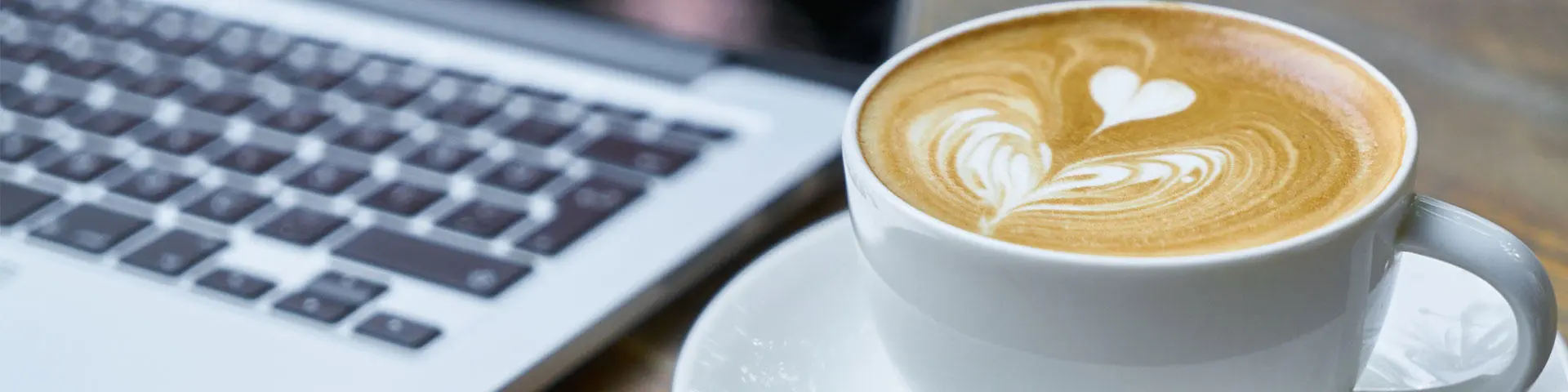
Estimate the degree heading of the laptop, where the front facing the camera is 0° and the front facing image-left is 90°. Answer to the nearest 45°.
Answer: approximately 45°
